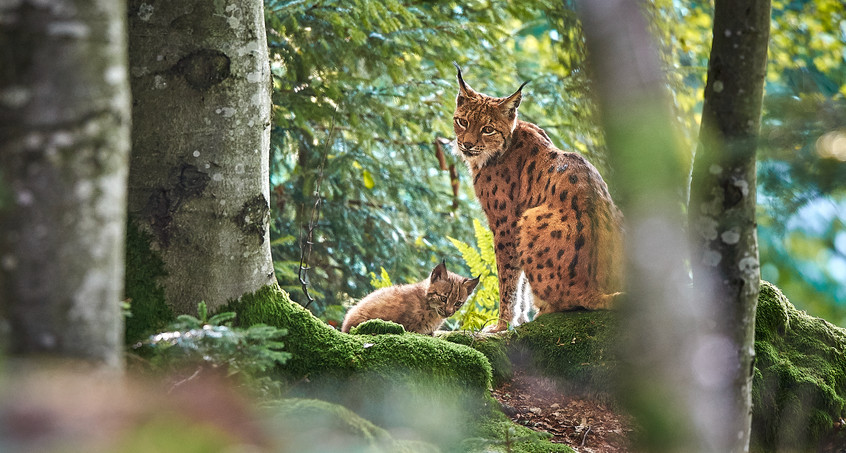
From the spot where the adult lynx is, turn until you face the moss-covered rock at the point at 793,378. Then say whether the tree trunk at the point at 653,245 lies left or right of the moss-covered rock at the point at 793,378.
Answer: right

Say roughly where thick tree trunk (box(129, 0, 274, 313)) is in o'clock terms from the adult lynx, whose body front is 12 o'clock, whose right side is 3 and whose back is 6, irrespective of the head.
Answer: The thick tree trunk is roughly at 10 o'clock from the adult lynx.

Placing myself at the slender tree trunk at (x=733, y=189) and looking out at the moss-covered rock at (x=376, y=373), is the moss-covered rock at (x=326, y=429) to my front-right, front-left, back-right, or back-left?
front-left

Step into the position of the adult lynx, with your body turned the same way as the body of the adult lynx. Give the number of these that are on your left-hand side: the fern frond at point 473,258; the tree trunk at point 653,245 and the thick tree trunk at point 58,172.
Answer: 2

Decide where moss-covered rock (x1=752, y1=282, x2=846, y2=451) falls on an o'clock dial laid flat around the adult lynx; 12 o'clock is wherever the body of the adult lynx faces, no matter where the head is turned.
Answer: The moss-covered rock is roughly at 7 o'clock from the adult lynx.

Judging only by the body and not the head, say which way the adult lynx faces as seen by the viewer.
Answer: to the viewer's left

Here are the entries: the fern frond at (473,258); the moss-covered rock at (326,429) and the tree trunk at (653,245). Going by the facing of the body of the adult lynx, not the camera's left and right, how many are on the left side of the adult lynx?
2

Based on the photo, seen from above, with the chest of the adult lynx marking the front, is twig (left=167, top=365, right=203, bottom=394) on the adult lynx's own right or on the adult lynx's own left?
on the adult lynx's own left

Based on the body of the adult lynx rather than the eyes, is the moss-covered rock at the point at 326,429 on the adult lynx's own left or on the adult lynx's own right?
on the adult lynx's own left
